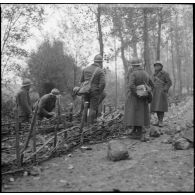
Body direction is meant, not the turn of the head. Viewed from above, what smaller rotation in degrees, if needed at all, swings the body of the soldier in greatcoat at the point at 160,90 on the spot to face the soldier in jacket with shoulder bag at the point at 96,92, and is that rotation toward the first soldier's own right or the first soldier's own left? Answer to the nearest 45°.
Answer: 0° — they already face them

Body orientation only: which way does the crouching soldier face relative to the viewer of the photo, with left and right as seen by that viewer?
facing to the right of the viewer

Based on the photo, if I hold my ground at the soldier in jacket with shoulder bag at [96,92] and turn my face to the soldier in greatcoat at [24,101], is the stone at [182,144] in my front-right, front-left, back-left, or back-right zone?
back-left

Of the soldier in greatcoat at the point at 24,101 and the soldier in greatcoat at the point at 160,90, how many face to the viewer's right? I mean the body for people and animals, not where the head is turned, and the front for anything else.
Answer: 1

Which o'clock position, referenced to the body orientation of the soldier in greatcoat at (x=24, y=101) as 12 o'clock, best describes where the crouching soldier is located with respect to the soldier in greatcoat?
The crouching soldier is roughly at 1 o'clock from the soldier in greatcoat.

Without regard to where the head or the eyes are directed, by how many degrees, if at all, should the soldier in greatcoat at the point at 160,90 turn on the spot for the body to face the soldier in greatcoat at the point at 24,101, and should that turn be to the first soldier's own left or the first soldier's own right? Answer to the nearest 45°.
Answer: approximately 45° to the first soldier's own right

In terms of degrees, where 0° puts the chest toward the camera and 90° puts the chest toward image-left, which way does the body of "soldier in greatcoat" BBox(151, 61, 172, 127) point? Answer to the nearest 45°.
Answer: approximately 45°

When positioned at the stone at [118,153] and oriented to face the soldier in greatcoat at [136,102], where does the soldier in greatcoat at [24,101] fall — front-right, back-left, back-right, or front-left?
front-left

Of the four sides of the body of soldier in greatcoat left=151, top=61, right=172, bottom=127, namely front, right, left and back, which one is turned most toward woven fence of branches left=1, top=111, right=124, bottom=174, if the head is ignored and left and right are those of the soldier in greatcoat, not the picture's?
front

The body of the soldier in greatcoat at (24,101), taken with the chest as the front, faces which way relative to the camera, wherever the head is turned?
to the viewer's right
